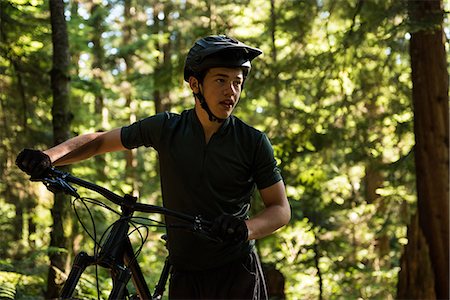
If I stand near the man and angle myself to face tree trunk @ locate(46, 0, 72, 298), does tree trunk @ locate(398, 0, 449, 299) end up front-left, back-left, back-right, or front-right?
front-right

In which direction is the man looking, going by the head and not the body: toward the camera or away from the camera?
toward the camera

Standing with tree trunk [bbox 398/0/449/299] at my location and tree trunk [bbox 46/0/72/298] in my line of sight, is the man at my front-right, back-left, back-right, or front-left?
front-left

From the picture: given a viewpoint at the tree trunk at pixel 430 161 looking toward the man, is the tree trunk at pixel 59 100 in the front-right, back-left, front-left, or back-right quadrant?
front-right

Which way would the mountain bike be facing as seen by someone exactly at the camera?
facing the viewer and to the left of the viewer

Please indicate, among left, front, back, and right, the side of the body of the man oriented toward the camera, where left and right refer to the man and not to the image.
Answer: front

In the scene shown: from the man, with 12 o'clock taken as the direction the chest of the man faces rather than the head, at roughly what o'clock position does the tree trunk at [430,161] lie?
The tree trunk is roughly at 7 o'clock from the man.

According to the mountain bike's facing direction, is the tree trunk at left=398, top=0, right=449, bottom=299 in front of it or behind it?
behind
